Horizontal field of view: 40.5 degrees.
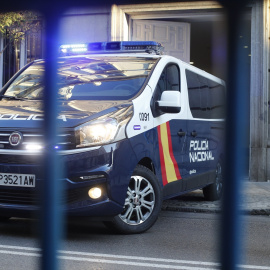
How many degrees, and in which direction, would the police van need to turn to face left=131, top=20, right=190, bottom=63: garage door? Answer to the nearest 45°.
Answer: approximately 135° to its right

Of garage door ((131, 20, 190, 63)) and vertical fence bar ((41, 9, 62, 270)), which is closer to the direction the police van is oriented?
the vertical fence bar

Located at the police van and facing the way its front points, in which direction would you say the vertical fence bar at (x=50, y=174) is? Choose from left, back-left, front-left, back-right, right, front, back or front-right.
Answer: front-left

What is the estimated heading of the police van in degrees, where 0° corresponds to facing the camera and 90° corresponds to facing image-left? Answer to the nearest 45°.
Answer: approximately 45°
